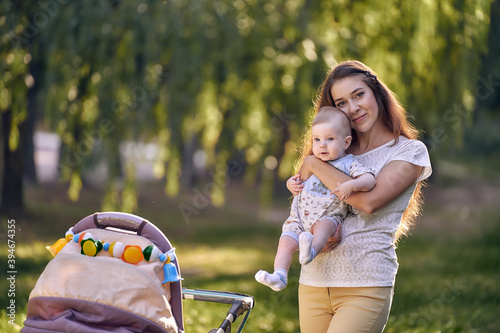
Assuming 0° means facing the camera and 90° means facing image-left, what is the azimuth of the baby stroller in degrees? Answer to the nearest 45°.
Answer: approximately 45°

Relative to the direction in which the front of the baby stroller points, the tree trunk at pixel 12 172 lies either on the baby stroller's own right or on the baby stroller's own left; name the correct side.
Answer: on the baby stroller's own right

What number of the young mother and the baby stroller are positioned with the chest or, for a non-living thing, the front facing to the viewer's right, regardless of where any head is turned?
0

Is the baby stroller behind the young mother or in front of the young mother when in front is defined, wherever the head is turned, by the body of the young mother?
in front

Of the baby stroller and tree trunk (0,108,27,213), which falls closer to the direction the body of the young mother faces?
the baby stroller

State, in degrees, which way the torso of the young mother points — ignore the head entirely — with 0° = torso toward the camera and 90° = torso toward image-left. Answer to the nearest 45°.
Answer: approximately 45°

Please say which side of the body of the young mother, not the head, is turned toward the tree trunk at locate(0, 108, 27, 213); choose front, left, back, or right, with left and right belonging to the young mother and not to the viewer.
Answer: right
